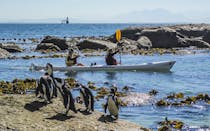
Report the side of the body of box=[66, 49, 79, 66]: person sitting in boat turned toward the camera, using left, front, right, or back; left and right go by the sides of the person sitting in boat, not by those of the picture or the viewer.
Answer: right

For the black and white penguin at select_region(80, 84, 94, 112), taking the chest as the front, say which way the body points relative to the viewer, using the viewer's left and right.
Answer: facing to the left of the viewer

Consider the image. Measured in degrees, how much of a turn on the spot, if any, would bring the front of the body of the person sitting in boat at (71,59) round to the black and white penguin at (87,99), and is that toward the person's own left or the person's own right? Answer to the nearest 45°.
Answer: approximately 90° to the person's own right

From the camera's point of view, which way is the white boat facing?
to the viewer's right

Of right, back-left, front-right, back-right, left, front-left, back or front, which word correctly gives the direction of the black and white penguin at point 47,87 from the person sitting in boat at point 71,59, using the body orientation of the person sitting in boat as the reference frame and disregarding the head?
right
